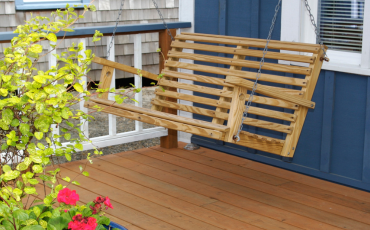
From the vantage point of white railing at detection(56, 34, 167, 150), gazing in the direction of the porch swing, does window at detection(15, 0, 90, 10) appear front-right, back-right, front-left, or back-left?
back-left

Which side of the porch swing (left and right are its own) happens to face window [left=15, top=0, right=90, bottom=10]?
right

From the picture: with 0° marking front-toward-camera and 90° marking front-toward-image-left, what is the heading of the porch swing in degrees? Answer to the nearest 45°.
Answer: approximately 45°

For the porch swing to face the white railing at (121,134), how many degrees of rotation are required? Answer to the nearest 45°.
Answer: approximately 90° to its right

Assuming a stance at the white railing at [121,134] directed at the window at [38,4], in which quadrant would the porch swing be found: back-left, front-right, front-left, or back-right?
back-right
